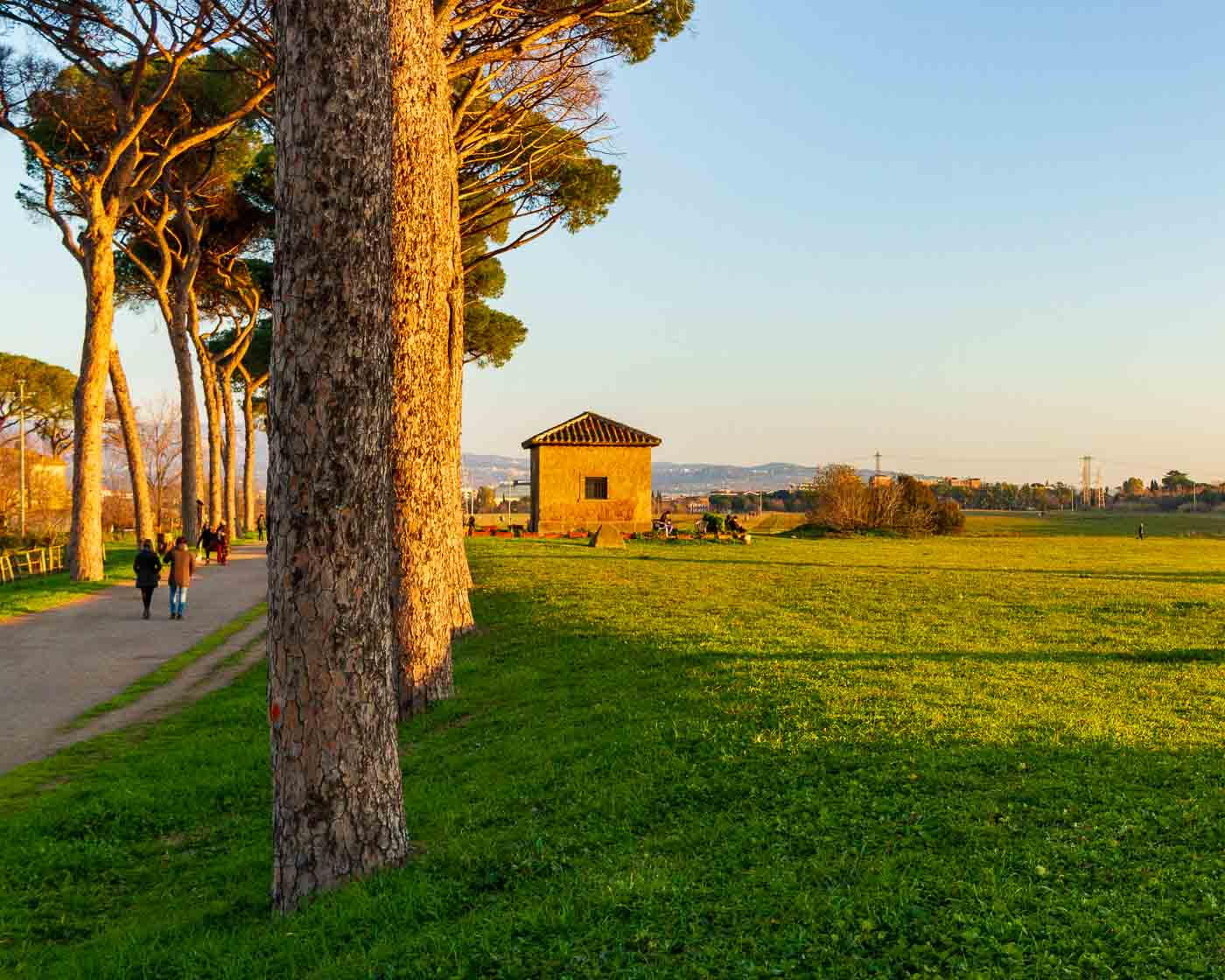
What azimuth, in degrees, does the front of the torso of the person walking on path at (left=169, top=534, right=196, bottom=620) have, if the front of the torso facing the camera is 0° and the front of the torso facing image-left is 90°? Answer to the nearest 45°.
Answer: approximately 180°

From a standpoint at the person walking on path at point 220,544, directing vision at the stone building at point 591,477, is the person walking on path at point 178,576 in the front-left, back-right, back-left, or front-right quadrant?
back-right

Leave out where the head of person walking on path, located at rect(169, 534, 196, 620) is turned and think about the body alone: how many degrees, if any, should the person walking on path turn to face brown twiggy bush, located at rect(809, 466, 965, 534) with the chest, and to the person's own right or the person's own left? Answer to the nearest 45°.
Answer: approximately 45° to the person's own right

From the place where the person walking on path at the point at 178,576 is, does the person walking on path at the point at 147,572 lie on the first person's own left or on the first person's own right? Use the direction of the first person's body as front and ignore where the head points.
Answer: on the first person's own left

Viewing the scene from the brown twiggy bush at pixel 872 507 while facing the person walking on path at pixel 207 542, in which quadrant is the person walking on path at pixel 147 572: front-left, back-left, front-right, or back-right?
front-left

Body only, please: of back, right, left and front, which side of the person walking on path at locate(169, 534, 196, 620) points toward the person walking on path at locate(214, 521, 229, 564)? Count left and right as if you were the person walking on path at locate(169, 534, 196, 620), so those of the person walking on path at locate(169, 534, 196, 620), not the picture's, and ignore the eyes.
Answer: front

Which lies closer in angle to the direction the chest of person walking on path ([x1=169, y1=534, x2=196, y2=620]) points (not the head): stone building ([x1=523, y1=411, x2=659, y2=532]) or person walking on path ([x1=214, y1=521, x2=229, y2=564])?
the person walking on path

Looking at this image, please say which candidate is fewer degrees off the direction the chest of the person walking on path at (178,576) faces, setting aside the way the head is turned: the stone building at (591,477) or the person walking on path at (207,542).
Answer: the person walking on path

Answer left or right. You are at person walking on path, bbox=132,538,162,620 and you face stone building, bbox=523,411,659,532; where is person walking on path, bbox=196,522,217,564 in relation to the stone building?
left

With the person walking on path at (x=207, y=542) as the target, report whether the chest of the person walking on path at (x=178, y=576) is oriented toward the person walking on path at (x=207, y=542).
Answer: yes

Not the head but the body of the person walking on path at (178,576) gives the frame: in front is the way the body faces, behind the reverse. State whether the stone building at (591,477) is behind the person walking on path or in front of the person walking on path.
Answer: in front
